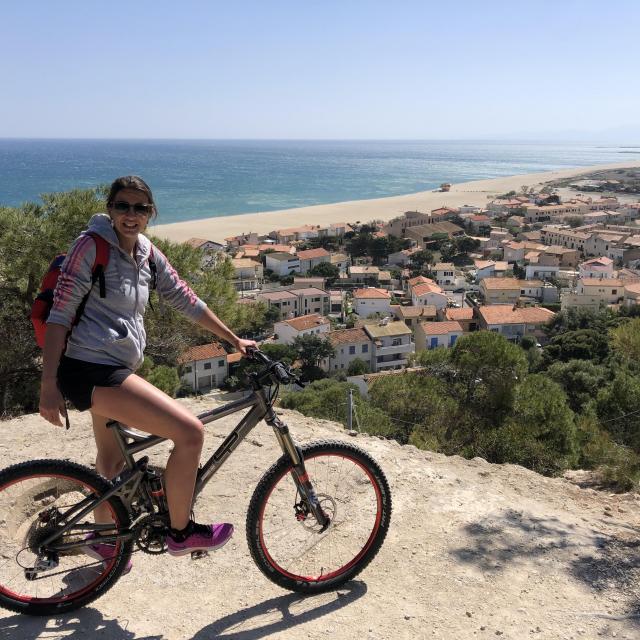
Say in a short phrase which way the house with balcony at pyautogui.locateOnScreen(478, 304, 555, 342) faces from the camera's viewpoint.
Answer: facing the viewer

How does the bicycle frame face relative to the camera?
to the viewer's right

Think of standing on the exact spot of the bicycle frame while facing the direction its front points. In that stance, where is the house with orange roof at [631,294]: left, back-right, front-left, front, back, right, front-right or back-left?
front-left

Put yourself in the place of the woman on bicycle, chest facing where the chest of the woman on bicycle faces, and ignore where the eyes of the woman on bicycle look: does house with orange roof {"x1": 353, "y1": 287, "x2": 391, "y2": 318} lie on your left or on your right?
on your left

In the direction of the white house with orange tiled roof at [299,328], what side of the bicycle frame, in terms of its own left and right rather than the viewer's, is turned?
left

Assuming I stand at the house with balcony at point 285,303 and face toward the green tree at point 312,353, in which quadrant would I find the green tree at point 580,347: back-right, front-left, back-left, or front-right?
front-left

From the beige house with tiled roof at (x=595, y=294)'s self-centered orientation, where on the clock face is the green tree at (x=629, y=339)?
The green tree is roughly at 12 o'clock from the beige house with tiled roof.

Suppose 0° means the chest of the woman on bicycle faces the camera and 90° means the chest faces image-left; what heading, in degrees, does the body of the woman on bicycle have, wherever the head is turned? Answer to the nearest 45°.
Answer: approximately 315°

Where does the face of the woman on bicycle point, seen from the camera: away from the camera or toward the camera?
toward the camera

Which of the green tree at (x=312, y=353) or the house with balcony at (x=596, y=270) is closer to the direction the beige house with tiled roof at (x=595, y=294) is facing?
the green tree

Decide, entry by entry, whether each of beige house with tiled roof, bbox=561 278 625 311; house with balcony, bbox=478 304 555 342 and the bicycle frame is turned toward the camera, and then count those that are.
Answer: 2

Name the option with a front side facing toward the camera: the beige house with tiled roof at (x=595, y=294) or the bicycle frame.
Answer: the beige house with tiled roof

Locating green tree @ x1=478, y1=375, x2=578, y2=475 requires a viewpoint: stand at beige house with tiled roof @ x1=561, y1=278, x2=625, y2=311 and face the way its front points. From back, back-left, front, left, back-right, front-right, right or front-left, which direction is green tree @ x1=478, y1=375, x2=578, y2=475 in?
front

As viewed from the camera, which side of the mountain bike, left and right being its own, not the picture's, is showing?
right

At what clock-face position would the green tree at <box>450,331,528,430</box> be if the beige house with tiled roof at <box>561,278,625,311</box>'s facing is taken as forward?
The green tree is roughly at 12 o'clock from the beige house with tiled roof.

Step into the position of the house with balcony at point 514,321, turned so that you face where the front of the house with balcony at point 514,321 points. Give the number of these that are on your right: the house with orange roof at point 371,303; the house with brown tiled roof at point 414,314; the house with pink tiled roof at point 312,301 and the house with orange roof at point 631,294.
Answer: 3
